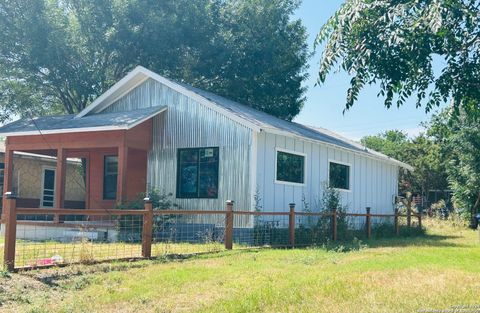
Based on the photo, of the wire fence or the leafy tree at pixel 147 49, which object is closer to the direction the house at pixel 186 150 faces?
the wire fence

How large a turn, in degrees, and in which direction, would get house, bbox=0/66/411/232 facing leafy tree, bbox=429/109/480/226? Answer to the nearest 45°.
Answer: approximately 180°

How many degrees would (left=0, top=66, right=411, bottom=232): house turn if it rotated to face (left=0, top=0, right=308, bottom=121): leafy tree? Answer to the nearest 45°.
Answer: approximately 135° to its right

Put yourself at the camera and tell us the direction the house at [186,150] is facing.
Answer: facing the viewer and to the left of the viewer

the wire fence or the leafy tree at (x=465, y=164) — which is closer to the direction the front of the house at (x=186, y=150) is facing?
the wire fence

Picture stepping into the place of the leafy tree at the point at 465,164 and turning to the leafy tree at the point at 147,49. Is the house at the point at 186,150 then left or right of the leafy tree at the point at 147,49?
left
